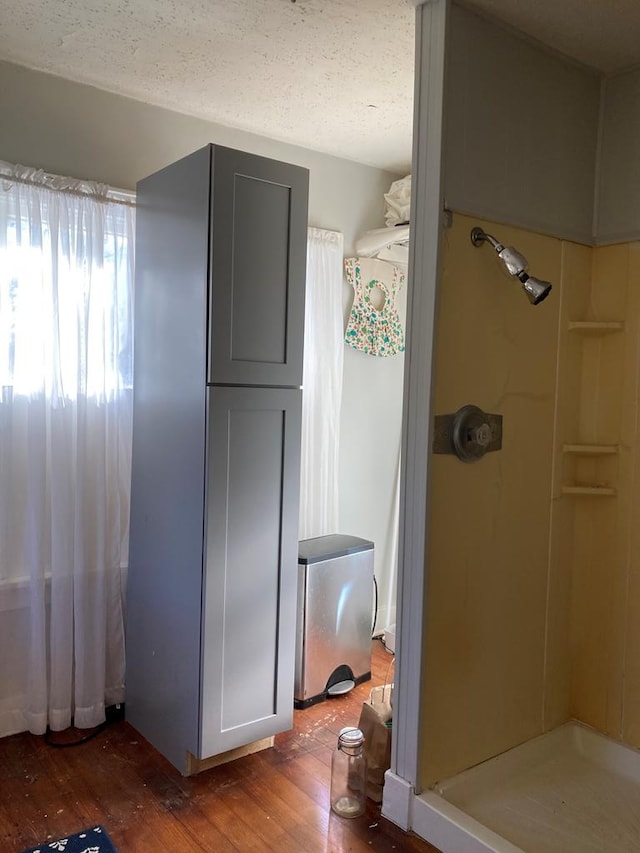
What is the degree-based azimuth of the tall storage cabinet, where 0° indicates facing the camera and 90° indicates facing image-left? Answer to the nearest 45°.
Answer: approximately 315°

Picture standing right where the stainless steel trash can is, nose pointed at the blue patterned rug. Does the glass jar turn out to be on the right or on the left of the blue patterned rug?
left

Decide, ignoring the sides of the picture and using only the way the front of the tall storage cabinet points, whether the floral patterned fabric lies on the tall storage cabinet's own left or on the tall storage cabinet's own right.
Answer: on the tall storage cabinet's own left

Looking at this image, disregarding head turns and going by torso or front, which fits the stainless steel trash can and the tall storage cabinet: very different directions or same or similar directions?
same or similar directions

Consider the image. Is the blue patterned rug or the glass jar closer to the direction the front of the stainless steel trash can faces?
the glass jar

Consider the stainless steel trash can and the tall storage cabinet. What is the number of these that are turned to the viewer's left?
0

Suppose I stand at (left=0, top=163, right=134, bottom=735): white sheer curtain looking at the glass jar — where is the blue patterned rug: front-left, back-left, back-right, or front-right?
front-right

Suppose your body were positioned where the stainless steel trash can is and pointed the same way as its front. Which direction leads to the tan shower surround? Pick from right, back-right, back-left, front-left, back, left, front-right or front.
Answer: front

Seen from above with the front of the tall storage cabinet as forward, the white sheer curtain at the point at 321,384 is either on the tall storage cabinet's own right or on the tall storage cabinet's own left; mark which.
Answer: on the tall storage cabinet's own left

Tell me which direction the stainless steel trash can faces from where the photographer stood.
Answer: facing the viewer and to the right of the viewer

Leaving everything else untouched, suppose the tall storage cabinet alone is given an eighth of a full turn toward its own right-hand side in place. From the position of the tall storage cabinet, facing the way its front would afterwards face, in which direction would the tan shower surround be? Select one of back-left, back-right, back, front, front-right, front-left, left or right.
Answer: left

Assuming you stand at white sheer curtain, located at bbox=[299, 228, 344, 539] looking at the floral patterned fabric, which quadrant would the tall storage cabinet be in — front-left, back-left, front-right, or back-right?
back-right
